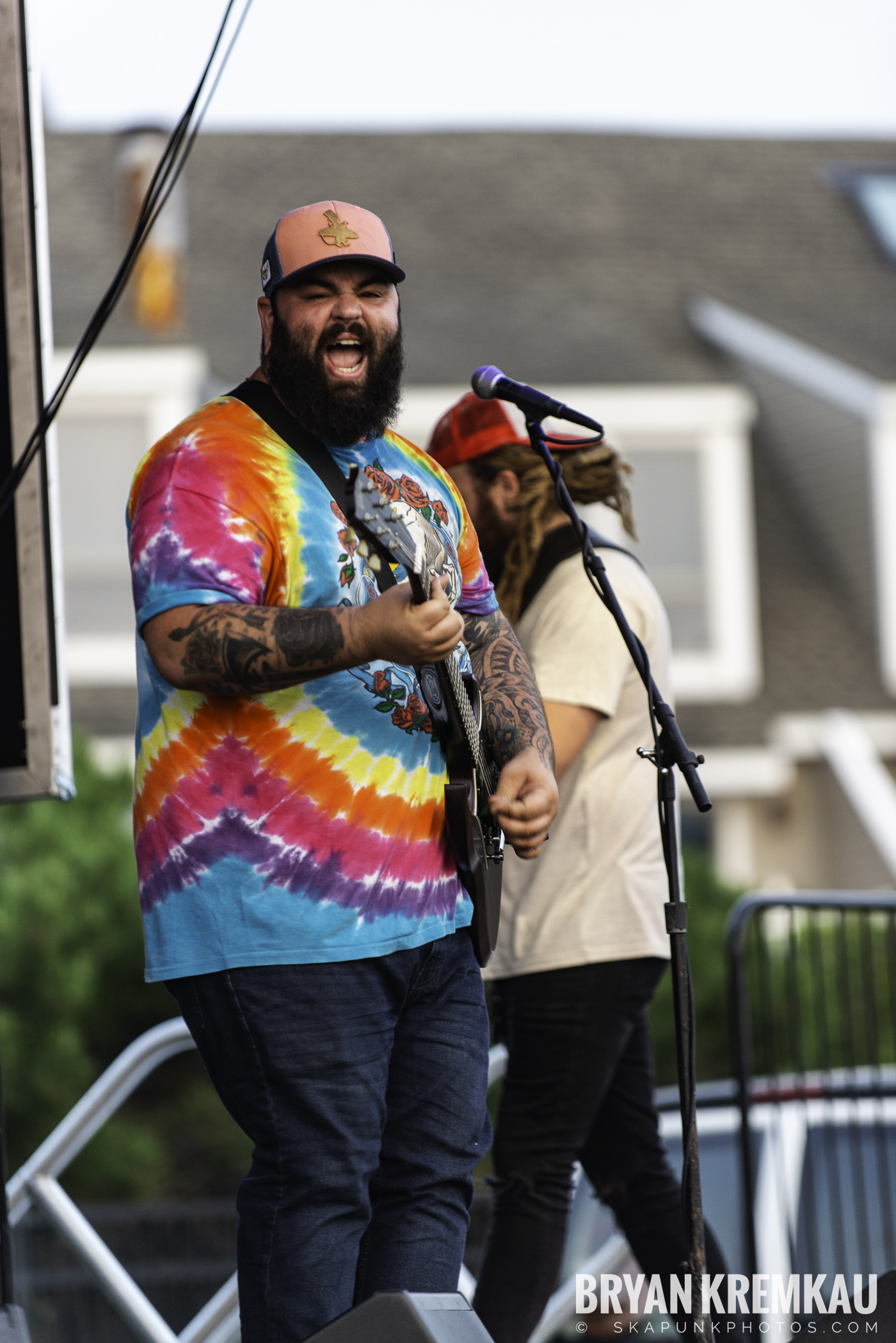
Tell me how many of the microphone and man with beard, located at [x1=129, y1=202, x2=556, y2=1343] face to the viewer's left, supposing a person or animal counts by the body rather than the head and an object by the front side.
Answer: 1

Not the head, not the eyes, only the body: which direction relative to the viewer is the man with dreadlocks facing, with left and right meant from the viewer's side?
facing to the left of the viewer

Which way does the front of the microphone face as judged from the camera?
facing to the left of the viewer

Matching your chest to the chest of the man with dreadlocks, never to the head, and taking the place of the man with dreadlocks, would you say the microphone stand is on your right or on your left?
on your left

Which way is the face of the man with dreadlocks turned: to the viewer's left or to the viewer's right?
to the viewer's left

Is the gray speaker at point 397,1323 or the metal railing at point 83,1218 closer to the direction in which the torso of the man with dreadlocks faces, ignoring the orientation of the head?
the metal railing
